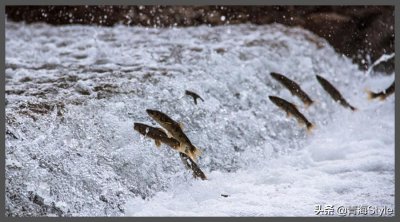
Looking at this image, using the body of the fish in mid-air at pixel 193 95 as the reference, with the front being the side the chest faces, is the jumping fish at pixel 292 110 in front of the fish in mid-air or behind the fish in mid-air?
behind

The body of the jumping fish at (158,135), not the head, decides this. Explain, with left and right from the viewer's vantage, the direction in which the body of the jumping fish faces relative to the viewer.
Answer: facing to the left of the viewer

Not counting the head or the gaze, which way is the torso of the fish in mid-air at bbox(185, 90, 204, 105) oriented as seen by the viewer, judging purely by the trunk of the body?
to the viewer's left

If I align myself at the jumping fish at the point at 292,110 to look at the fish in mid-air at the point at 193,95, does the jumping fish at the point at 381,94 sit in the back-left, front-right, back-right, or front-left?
back-right
